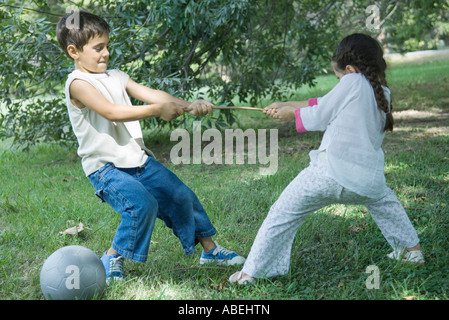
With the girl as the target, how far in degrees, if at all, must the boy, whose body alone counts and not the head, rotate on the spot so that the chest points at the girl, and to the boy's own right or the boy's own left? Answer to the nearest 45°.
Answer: approximately 45° to the boy's own left

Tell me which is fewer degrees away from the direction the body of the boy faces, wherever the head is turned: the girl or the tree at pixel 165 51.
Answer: the girl

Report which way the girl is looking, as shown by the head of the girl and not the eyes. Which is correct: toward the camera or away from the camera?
away from the camera

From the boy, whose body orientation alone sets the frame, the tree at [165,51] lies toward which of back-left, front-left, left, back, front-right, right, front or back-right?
back-left

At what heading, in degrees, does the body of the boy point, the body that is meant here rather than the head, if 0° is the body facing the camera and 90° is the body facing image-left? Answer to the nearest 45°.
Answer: approximately 315°

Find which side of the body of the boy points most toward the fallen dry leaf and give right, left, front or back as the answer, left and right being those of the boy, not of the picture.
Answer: back
